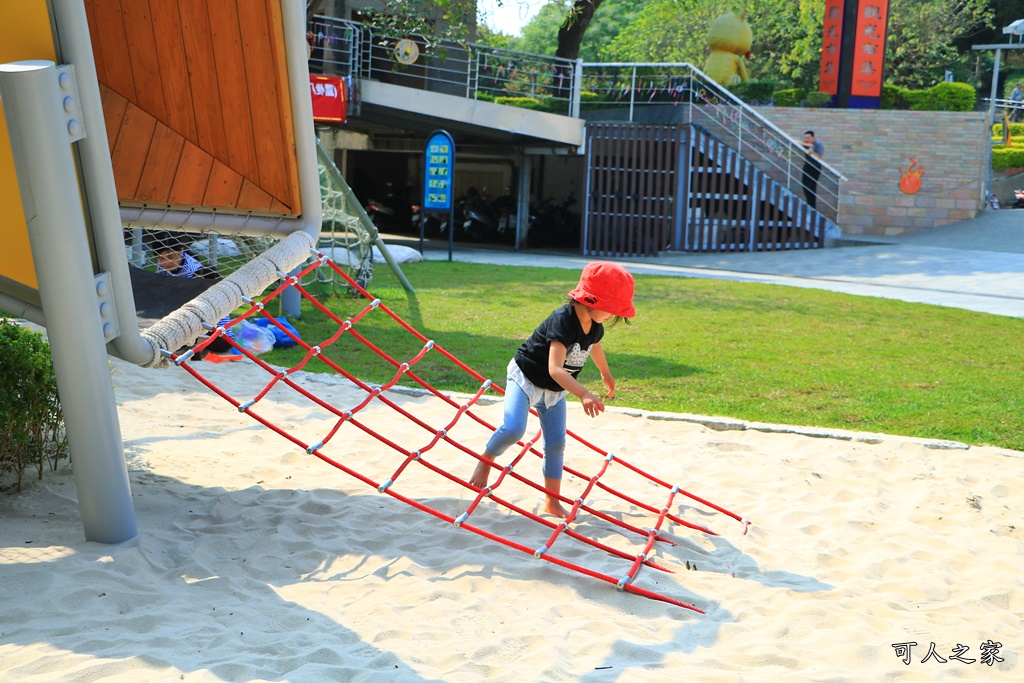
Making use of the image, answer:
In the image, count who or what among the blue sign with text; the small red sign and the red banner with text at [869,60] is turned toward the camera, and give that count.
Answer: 3

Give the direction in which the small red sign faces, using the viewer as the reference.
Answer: facing the viewer

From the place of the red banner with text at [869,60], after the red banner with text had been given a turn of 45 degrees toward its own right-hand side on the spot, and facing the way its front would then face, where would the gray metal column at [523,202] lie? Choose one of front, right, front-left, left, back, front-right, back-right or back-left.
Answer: front

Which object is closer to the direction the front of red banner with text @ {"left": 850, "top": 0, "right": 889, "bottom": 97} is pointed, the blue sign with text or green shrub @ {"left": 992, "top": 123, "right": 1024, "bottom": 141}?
the blue sign with text

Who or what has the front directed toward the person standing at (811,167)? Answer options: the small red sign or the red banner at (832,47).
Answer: the red banner

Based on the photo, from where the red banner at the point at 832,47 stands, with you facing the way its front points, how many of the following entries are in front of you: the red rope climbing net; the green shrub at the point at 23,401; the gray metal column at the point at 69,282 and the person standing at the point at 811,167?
4

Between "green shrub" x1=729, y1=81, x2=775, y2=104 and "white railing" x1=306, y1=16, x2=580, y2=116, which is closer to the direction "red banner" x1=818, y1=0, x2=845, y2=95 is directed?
the white railing

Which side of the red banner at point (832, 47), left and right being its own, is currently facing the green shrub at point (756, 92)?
right

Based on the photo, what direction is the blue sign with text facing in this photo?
toward the camera

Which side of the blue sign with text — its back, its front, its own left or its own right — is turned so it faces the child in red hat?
front

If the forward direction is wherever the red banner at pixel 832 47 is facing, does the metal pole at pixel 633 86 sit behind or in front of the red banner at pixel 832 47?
in front

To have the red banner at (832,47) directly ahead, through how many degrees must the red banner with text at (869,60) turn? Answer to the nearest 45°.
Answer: approximately 90° to its right

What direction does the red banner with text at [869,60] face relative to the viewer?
toward the camera
